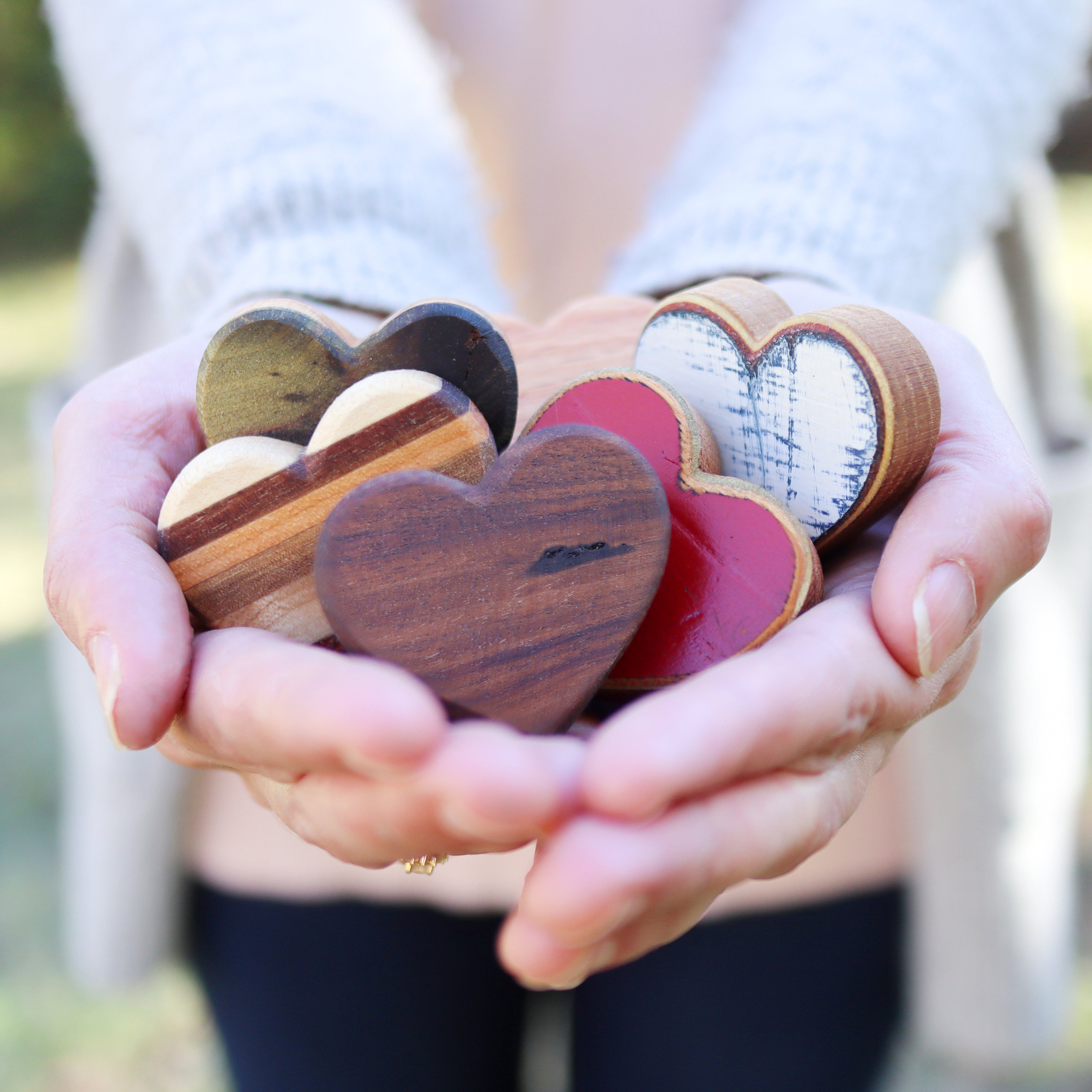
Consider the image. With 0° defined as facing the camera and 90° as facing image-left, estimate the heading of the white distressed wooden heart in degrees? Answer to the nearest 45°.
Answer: approximately 45°
